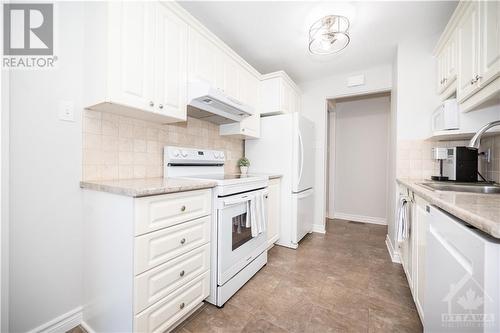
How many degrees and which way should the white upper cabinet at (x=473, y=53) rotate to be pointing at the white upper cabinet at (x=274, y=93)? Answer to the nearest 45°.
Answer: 0° — it already faces it

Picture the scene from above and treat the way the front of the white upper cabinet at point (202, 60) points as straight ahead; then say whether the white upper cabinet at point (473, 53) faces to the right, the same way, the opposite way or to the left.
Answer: the opposite way

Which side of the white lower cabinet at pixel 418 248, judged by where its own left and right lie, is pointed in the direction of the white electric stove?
front

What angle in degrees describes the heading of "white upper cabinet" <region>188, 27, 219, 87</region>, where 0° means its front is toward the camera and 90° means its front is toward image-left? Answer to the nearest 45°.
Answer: approximately 315°

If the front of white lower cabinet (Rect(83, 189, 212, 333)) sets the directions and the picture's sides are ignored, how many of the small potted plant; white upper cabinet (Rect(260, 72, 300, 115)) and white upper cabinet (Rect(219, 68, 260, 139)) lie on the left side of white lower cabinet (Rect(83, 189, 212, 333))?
3

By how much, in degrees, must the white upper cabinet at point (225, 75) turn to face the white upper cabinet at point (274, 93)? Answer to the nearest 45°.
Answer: approximately 90° to its left

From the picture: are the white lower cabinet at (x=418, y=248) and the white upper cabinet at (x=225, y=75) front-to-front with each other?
yes

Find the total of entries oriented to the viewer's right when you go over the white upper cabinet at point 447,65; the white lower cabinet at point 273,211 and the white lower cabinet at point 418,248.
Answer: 1

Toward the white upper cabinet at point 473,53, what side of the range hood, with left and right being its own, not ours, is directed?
front

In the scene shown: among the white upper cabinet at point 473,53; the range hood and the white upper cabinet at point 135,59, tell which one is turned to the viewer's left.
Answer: the white upper cabinet at point 473,53

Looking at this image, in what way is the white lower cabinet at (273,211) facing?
to the viewer's right

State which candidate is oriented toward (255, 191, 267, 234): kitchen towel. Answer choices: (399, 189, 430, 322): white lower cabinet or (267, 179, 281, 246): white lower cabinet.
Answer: (399, 189, 430, 322): white lower cabinet

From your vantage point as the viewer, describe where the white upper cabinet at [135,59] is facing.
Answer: facing the viewer and to the right of the viewer
